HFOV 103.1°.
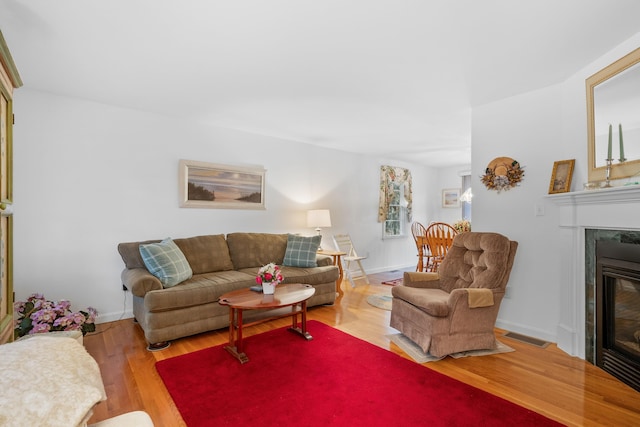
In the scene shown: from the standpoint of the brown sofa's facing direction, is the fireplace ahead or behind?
ahead

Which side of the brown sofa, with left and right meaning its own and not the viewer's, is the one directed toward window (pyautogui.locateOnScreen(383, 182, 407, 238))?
left

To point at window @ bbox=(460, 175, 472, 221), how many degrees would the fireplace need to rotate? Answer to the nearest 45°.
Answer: approximately 90° to its right

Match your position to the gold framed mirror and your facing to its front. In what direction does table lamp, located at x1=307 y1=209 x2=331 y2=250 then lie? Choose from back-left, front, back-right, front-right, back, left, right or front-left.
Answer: front-right

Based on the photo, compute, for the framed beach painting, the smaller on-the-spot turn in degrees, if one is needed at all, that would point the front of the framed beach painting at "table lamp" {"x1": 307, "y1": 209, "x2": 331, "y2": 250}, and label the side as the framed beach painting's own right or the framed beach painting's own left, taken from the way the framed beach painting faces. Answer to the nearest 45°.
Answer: approximately 45° to the framed beach painting's own left

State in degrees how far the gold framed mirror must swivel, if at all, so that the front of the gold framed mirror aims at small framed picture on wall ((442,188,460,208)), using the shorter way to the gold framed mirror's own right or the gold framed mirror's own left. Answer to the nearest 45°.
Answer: approximately 90° to the gold framed mirror's own right

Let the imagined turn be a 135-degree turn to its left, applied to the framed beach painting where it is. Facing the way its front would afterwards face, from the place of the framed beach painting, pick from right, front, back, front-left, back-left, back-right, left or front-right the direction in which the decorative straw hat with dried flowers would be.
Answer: back-right

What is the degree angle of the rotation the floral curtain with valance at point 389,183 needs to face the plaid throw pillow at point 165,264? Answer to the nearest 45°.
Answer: approximately 90° to its right
